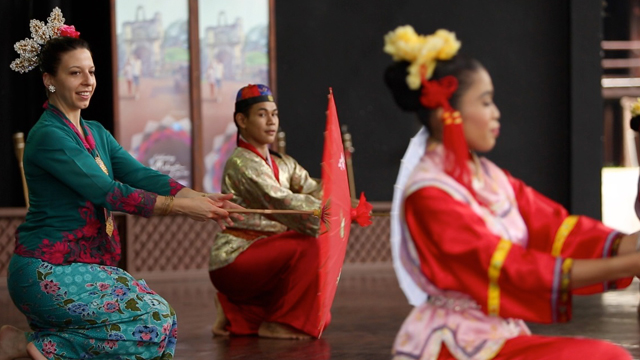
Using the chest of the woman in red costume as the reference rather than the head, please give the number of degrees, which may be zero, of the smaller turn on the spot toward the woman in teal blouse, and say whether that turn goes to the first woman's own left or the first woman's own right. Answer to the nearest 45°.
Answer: approximately 135° to the first woman's own left

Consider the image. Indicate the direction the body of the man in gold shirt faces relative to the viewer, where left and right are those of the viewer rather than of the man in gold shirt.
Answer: facing the viewer and to the right of the viewer

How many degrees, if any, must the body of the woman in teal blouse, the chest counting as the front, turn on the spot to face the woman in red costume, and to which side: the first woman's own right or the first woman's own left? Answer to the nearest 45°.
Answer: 0° — they already face them

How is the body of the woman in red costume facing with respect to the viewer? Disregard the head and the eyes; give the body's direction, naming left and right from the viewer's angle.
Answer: facing to the right of the viewer

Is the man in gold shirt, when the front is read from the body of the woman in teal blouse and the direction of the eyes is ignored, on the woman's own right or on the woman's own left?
on the woman's own left

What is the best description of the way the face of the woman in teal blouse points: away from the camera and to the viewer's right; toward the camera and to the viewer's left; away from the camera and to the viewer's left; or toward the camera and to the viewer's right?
toward the camera and to the viewer's right

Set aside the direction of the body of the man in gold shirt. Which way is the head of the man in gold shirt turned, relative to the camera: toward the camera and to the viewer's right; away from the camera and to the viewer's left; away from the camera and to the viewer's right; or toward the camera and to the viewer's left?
toward the camera and to the viewer's right

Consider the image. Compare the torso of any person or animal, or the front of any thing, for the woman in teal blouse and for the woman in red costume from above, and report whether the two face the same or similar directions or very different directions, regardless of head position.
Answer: same or similar directions

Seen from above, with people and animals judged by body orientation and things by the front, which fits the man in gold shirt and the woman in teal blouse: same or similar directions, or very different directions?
same or similar directions

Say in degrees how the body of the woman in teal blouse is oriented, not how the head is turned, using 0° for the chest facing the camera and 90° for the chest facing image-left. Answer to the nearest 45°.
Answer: approximately 315°

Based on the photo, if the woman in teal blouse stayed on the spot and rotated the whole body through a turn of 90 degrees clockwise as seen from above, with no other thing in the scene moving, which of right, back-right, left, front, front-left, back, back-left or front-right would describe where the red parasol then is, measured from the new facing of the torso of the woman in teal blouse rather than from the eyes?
back-left

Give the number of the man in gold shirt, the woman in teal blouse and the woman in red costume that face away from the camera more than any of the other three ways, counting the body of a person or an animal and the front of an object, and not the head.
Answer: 0
